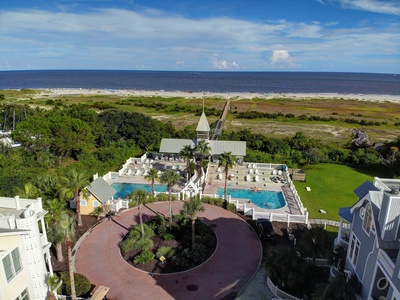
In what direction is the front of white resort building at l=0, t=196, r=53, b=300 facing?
to the viewer's right

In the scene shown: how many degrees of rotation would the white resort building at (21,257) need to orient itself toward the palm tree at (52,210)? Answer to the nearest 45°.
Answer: approximately 90° to its left

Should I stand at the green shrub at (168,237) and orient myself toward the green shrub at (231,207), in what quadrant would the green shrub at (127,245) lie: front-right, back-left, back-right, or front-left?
back-left

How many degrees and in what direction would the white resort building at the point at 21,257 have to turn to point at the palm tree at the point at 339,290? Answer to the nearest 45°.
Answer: approximately 45° to its right

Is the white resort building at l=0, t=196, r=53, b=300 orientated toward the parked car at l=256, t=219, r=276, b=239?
yes

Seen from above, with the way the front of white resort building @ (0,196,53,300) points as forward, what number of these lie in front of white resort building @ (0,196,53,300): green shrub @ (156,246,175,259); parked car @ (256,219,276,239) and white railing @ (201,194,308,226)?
3

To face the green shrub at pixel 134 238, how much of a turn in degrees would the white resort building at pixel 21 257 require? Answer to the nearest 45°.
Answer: approximately 45° to its left

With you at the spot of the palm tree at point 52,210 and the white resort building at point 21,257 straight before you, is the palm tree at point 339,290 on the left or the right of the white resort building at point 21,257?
left

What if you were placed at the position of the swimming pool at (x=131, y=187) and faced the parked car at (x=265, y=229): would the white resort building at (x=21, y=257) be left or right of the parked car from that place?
right
